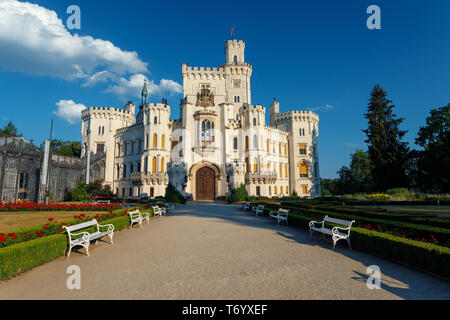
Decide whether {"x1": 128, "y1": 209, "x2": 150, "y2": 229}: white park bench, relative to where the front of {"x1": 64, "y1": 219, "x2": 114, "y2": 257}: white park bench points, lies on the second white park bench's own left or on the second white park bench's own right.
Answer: on the second white park bench's own left

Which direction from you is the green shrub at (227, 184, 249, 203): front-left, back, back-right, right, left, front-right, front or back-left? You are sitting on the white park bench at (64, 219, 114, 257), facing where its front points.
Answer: left

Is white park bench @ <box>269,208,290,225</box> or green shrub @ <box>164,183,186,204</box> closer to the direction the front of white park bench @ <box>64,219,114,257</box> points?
the white park bench

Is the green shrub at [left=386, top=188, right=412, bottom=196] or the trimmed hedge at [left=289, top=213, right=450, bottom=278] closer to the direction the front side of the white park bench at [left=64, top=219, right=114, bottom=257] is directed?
the trimmed hedge

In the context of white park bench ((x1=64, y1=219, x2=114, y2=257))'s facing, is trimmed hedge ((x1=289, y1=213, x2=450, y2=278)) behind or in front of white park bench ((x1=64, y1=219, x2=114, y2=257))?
in front

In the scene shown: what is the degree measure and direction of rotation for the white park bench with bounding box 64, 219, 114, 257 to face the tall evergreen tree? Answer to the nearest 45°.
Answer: approximately 45° to its left

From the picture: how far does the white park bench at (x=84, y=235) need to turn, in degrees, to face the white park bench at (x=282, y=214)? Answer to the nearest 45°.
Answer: approximately 45° to its left

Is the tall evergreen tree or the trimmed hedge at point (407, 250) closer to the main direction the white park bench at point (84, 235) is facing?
the trimmed hedge

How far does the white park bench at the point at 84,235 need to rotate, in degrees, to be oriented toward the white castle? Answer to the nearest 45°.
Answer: approximately 90° to its left

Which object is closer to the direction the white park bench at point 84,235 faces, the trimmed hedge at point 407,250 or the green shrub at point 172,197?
the trimmed hedge

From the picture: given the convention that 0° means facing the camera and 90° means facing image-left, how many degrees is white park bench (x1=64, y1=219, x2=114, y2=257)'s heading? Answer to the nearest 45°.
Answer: approximately 315°

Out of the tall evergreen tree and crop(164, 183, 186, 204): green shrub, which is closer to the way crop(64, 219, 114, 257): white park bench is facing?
the tall evergreen tree
